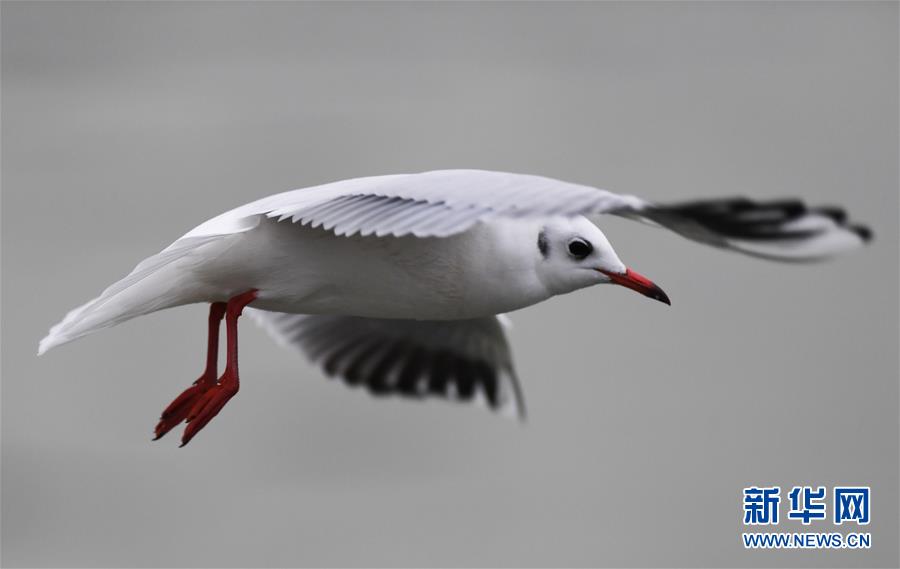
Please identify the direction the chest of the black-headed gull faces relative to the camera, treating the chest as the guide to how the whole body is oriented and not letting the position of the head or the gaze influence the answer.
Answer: to the viewer's right
